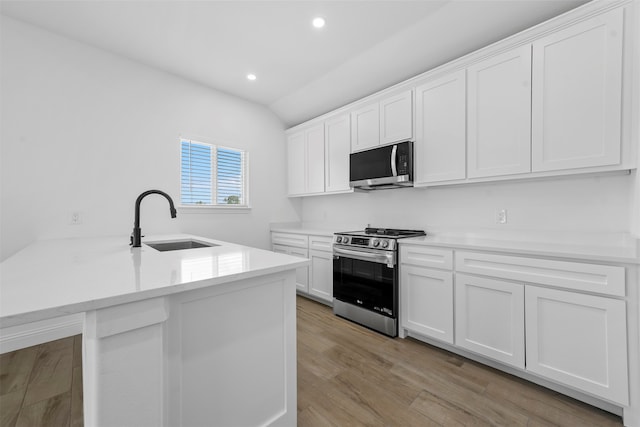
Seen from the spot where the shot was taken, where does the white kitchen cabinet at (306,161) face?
facing the viewer and to the left of the viewer

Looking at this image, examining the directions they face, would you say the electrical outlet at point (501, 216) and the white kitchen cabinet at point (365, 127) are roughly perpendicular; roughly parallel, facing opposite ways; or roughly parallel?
roughly parallel

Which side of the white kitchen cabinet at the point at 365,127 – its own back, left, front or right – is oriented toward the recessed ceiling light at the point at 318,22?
front

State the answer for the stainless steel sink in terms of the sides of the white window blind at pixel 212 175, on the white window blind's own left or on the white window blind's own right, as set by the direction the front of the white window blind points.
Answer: on the white window blind's own right

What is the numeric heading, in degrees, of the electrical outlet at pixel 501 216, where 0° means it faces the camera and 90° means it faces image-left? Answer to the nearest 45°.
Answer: approximately 0°

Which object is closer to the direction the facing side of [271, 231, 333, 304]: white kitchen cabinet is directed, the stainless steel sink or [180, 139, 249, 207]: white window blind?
the stainless steel sink

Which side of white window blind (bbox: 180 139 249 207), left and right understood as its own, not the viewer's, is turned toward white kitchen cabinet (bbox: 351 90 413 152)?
front

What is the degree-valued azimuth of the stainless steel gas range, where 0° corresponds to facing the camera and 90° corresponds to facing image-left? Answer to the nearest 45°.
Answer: approximately 45°
